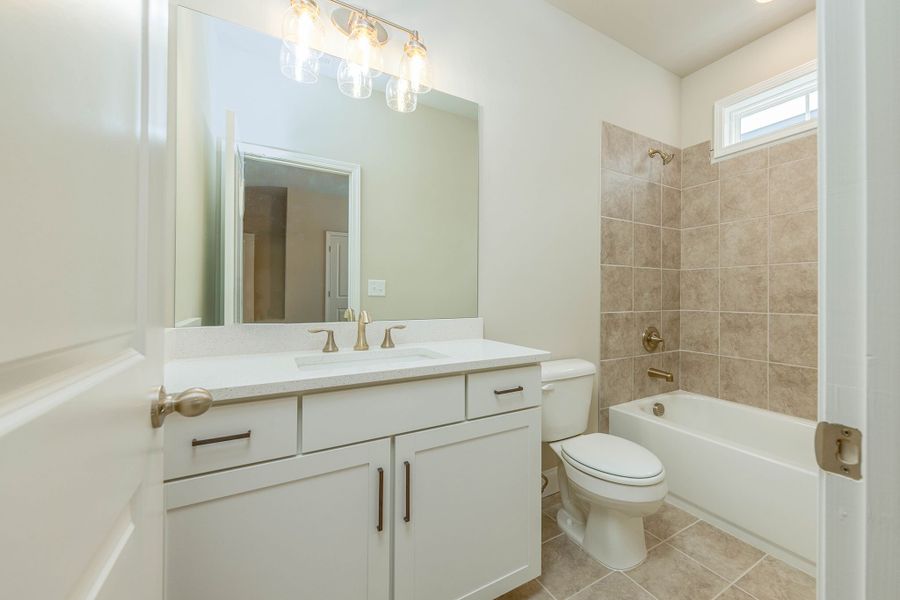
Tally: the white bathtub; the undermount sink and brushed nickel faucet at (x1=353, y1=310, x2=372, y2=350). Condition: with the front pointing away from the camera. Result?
0

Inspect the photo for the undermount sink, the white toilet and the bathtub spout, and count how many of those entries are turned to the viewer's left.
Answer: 0

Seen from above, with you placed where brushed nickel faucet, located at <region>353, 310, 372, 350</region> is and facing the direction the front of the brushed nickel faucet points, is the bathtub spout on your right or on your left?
on your left

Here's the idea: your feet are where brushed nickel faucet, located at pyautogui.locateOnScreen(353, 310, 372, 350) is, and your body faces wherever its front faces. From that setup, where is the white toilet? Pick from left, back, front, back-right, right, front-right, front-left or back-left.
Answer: front-left

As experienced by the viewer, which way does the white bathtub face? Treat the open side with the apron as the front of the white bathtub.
facing the viewer and to the left of the viewer

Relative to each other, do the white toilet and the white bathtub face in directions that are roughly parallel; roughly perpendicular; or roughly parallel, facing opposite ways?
roughly perpendicular

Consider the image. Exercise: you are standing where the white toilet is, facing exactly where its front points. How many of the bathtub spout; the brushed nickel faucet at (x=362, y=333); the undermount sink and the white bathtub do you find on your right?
2

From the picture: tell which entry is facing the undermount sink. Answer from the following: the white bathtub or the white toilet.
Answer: the white bathtub

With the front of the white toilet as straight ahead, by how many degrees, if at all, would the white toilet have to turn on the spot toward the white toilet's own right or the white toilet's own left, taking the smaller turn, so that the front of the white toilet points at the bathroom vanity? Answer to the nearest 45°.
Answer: approximately 90° to the white toilet's own right

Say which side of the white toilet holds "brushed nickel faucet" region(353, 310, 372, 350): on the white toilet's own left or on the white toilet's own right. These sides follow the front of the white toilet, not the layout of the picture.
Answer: on the white toilet's own right

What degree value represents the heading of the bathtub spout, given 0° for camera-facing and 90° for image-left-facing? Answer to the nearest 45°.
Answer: approximately 315°

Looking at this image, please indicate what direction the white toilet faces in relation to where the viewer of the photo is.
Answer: facing the viewer and to the right of the viewer
